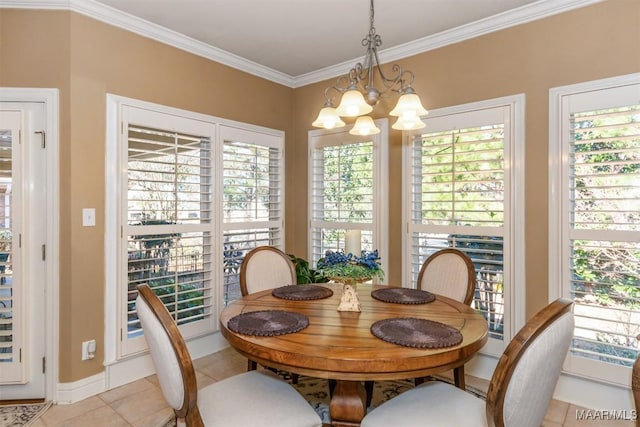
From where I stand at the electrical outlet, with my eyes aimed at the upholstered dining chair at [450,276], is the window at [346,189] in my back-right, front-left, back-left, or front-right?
front-left

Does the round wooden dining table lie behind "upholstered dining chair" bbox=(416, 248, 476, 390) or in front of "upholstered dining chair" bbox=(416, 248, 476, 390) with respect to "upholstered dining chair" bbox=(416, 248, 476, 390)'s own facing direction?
in front

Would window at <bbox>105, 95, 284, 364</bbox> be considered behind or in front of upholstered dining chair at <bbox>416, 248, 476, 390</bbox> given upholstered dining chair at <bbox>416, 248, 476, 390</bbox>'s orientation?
in front

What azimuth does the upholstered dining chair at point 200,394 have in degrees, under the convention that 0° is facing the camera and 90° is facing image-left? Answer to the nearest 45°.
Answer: approximately 225°

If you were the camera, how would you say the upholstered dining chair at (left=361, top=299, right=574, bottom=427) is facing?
facing away from the viewer and to the left of the viewer

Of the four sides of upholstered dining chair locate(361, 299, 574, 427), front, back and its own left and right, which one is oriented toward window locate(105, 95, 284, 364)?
front

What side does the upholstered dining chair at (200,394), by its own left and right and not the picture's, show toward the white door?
left

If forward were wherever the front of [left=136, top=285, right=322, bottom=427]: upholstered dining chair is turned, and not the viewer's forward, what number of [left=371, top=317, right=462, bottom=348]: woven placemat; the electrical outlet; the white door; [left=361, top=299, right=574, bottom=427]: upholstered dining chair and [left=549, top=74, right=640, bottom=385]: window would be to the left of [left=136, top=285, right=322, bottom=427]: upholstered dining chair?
2

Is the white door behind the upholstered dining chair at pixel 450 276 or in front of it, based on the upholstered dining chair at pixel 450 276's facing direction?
in front

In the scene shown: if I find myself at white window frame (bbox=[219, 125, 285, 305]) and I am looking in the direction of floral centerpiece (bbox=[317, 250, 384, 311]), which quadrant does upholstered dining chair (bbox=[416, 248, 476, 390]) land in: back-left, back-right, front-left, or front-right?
front-left

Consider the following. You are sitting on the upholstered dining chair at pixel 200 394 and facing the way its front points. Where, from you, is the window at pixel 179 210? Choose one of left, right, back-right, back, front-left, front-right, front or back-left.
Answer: front-left

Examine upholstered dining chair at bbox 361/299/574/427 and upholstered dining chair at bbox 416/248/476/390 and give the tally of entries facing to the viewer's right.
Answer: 0

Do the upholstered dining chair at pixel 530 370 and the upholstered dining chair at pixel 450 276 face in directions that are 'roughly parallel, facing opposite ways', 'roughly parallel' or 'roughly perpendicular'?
roughly perpendicular

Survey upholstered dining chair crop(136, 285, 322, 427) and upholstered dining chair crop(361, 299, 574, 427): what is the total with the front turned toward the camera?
0

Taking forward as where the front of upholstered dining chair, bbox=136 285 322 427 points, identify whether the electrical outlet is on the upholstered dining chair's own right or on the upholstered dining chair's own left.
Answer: on the upholstered dining chair's own left

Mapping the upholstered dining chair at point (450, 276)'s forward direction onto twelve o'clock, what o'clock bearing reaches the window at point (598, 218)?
The window is roughly at 7 o'clock from the upholstered dining chair.

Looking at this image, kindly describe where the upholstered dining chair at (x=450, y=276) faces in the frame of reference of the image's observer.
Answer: facing the viewer and to the left of the viewer
